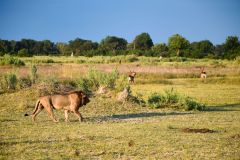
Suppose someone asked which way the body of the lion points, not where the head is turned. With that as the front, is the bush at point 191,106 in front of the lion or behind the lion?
in front

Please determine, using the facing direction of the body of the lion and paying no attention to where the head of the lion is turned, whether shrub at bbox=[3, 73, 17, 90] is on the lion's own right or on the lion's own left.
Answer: on the lion's own left

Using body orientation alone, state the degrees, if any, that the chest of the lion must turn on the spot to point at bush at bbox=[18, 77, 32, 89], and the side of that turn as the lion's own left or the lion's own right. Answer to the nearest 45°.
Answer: approximately 90° to the lion's own left

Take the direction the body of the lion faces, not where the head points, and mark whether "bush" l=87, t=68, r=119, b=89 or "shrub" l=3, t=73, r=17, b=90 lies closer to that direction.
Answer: the bush

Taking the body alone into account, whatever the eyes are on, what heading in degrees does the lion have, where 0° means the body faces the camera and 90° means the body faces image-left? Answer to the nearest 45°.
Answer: approximately 270°

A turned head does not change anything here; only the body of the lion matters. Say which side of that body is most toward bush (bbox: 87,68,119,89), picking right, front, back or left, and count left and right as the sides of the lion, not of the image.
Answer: left
